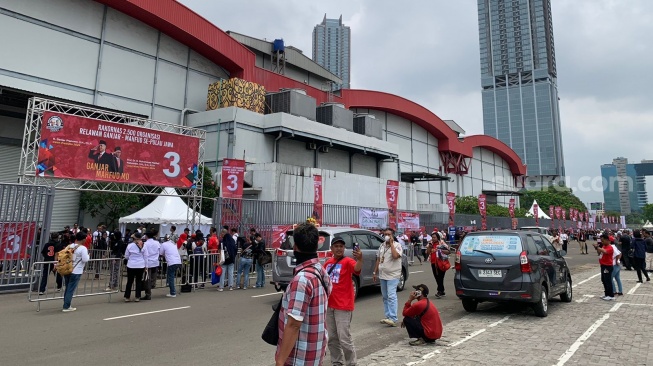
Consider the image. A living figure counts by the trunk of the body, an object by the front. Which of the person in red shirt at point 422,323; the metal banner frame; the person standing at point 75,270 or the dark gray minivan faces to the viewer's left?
the person in red shirt

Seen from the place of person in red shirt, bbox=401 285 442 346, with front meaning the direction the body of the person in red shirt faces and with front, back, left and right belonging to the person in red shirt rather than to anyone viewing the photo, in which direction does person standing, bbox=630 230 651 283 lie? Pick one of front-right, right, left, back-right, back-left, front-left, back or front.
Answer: back-right

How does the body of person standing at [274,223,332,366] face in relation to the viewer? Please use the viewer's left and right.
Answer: facing away from the viewer and to the left of the viewer

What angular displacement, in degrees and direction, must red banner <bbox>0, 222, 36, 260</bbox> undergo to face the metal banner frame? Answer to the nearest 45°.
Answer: approximately 135° to its left

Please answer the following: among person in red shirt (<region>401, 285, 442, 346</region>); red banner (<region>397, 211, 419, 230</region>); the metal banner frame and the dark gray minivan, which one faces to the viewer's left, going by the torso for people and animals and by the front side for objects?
the person in red shirt

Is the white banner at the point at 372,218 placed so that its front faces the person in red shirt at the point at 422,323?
yes

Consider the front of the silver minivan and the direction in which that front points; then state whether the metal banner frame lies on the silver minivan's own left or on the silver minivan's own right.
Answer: on the silver minivan's own left

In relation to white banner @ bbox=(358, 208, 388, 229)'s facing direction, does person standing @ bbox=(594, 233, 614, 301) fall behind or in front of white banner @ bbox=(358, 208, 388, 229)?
in front

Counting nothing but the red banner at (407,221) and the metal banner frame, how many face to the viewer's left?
0

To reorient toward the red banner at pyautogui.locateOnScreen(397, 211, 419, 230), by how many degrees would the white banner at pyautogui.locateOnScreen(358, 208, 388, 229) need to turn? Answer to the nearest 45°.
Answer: approximately 135° to its left

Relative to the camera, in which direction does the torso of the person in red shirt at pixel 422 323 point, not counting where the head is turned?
to the viewer's left
